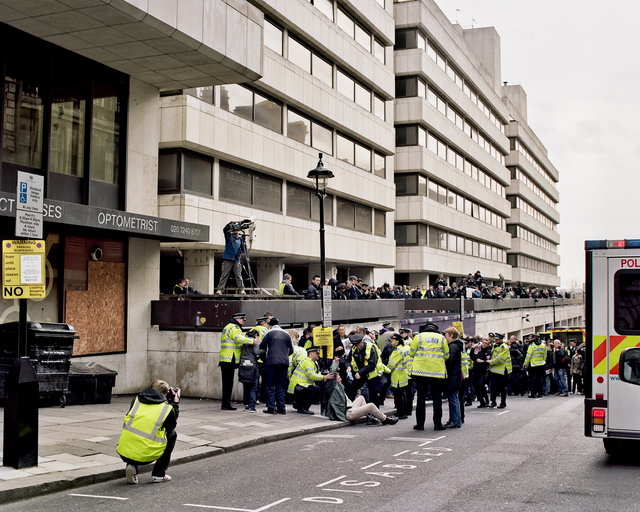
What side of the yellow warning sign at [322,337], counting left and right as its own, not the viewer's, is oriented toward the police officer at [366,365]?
left

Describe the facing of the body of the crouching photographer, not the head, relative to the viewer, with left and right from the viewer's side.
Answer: facing away from the viewer and to the right of the viewer

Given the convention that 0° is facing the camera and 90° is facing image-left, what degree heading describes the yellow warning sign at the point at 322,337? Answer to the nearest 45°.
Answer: approximately 0°

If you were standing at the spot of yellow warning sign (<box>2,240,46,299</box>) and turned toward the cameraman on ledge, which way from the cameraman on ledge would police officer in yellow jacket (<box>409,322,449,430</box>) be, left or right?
right

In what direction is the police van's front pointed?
away from the camera

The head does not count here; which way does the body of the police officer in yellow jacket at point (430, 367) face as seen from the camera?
away from the camera

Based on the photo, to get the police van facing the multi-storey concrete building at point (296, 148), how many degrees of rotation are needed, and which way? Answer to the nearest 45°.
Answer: approximately 45° to its left
